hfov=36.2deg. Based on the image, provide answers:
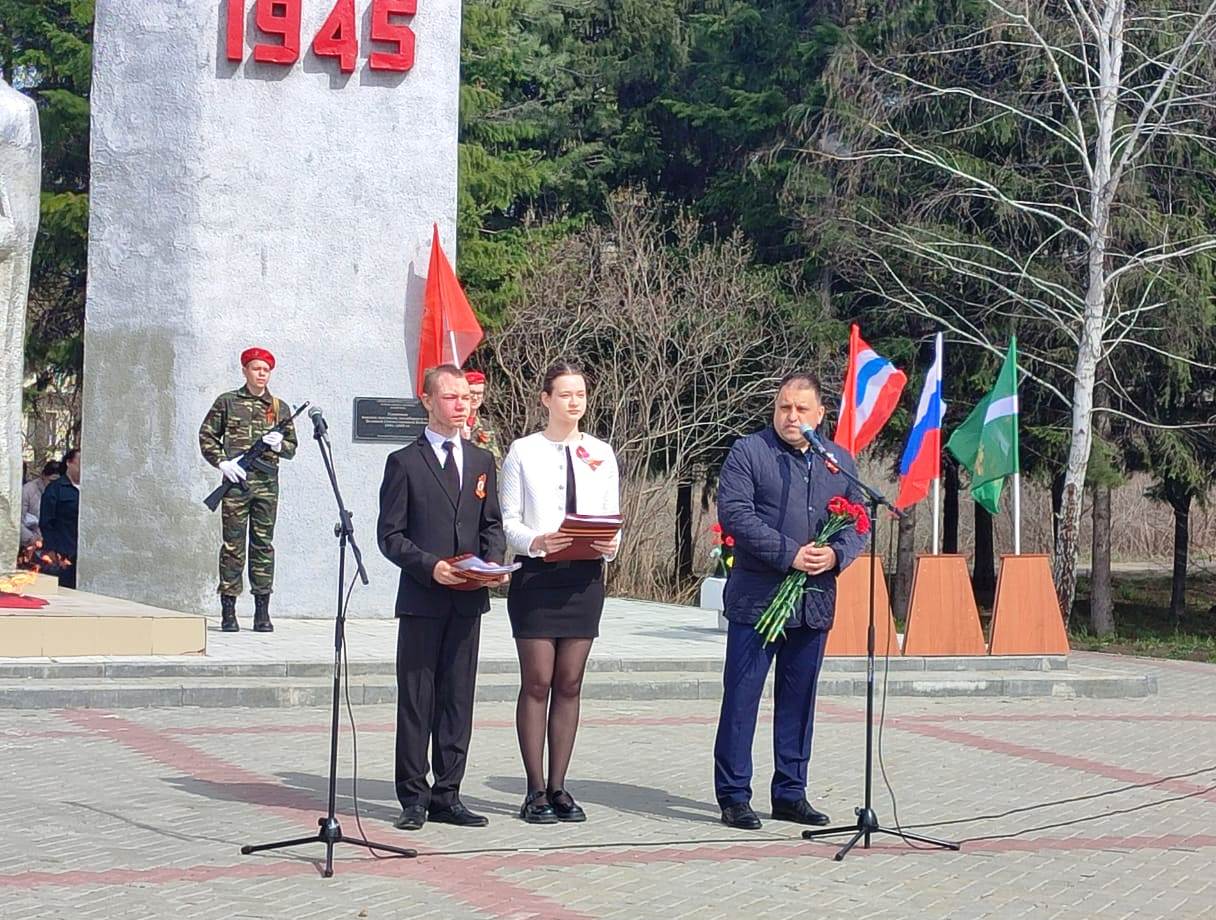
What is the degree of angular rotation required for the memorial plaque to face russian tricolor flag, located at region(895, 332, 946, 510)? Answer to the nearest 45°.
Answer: approximately 90° to its left

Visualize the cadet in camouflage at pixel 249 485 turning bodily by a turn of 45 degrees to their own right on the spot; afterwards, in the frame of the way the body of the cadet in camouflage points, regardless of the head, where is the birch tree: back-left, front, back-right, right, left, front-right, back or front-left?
back

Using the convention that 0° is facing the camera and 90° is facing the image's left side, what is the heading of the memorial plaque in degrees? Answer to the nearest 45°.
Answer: approximately 0°

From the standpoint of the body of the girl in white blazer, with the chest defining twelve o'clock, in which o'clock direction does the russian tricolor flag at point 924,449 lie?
The russian tricolor flag is roughly at 8 o'clock from the girl in white blazer.

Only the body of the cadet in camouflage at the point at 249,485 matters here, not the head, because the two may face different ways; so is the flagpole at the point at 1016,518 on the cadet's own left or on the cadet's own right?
on the cadet's own left

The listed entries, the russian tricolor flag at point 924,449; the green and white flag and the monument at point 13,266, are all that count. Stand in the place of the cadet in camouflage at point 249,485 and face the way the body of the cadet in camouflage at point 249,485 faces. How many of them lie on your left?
2

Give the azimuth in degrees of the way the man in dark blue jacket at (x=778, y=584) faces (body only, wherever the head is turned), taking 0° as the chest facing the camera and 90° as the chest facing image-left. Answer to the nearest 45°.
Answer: approximately 315°

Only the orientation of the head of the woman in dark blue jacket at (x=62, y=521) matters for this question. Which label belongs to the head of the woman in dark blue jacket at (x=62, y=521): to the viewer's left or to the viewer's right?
to the viewer's right

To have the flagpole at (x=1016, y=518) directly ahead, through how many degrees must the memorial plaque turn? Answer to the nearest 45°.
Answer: approximately 90° to its left

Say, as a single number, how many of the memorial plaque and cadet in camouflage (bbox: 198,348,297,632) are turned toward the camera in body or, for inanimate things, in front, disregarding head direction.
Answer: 2

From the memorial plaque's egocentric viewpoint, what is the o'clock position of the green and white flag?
The green and white flag is roughly at 9 o'clock from the memorial plaque.
